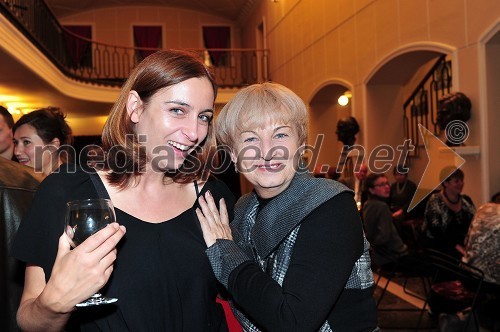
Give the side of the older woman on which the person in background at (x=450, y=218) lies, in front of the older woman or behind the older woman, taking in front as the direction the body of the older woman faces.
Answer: behind

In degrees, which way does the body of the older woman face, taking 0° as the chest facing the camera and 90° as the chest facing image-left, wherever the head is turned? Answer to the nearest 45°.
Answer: approximately 45°
